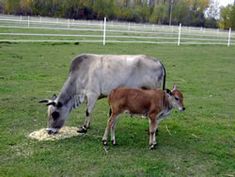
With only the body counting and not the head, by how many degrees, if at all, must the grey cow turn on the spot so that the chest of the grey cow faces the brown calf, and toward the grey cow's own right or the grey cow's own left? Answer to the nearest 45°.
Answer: approximately 135° to the grey cow's own left

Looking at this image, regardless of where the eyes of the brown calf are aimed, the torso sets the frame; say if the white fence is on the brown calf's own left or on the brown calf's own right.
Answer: on the brown calf's own left

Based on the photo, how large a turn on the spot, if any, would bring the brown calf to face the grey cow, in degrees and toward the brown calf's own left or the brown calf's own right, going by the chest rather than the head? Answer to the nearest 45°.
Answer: approximately 135° to the brown calf's own left

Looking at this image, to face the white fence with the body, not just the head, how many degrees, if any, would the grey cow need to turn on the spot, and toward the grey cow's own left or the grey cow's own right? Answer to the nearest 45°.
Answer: approximately 90° to the grey cow's own right

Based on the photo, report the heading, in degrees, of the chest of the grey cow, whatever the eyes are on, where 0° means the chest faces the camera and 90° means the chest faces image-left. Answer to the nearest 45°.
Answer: approximately 90°

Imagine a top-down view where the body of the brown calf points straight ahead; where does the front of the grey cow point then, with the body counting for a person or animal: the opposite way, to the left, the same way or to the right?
the opposite way

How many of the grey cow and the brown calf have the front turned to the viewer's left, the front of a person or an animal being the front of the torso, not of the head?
1

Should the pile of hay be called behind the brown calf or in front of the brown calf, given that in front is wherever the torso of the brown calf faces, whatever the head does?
behind

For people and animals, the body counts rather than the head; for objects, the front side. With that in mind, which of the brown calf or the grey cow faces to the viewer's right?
the brown calf

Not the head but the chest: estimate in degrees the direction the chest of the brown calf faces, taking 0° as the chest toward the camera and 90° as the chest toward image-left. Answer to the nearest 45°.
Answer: approximately 270°
